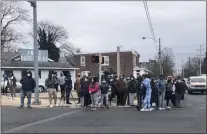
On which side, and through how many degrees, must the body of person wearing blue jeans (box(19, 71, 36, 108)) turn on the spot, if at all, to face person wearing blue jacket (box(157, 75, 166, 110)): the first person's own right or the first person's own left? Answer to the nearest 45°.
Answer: approximately 90° to the first person's own left

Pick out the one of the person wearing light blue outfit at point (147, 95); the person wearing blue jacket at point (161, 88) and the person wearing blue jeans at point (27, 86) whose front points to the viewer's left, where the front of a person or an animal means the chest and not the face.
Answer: the person wearing light blue outfit at point (147, 95)

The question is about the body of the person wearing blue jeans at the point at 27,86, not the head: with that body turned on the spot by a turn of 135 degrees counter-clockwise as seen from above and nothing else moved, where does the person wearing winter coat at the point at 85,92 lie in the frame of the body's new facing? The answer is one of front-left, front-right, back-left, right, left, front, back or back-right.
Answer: front-right

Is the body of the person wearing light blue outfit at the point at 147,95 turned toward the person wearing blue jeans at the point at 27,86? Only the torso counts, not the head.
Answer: yes

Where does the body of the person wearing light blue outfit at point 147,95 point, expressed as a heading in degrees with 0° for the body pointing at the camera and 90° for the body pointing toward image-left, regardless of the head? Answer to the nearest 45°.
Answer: approximately 90°

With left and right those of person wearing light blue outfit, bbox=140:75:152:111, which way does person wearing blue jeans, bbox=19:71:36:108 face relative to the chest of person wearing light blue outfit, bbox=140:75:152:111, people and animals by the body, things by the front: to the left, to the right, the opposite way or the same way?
to the left

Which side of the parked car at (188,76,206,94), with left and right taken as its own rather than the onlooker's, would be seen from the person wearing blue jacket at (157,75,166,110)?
front
